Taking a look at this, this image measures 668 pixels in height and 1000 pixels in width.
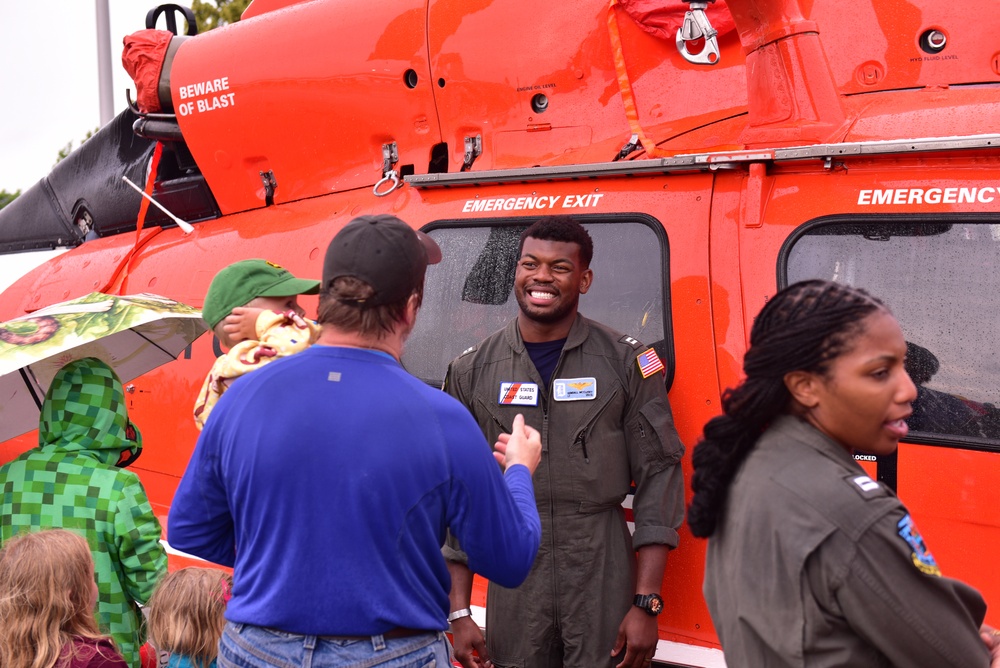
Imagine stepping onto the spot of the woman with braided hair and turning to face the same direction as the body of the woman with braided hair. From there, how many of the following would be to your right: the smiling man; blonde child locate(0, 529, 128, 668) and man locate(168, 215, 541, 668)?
0

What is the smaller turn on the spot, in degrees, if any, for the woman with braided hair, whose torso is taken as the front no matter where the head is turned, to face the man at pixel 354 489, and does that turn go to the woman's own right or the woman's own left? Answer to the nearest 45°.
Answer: approximately 135° to the woman's own left

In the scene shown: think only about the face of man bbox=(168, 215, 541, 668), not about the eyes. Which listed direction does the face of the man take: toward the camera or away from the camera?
away from the camera

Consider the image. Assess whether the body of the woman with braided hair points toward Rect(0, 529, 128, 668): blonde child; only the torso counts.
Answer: no

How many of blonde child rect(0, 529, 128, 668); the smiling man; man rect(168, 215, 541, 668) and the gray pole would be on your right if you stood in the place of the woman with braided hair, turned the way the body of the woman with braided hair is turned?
0

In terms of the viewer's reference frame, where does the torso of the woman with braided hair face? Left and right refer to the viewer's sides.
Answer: facing away from the viewer and to the right of the viewer

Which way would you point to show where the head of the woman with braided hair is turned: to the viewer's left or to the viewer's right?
to the viewer's right

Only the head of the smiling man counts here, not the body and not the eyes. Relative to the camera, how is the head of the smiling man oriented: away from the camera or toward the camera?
toward the camera
